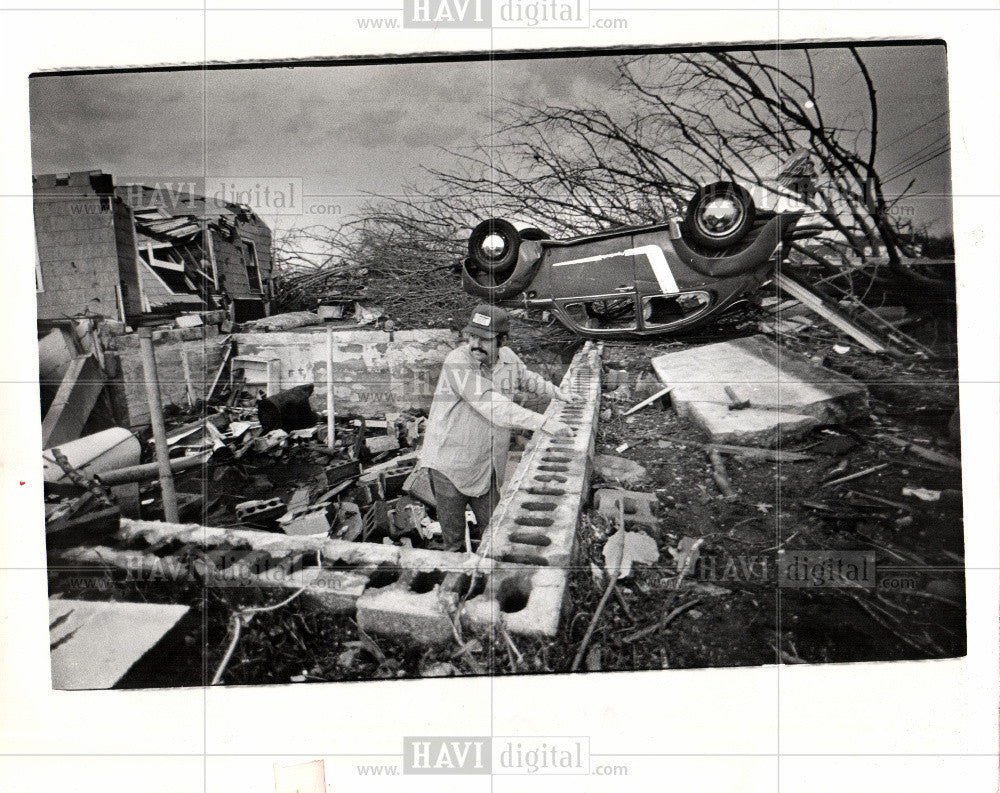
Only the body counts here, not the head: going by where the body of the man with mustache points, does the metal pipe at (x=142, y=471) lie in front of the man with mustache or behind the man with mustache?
behind

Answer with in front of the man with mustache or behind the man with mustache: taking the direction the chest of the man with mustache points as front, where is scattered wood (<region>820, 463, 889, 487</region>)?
in front

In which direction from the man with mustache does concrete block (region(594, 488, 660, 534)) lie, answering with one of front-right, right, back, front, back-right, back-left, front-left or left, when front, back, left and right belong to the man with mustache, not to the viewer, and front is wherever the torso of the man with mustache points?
front-left

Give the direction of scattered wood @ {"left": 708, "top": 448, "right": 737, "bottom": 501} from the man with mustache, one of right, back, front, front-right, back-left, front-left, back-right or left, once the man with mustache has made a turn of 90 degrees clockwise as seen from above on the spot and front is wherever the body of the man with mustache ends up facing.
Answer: back-left

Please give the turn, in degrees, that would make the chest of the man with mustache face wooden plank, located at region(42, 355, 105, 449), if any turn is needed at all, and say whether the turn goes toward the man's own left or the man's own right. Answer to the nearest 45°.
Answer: approximately 135° to the man's own right

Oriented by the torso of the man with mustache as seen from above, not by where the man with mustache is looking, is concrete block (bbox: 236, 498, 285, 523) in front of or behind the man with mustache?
behind

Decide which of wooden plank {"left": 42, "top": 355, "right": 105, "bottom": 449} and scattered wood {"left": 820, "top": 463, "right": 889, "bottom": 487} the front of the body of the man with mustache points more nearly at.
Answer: the scattered wood

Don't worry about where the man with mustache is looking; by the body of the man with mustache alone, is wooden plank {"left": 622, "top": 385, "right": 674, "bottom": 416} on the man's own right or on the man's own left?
on the man's own left

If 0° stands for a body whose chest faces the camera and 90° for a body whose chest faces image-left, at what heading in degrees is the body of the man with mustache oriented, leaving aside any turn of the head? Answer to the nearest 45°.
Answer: approximately 315°

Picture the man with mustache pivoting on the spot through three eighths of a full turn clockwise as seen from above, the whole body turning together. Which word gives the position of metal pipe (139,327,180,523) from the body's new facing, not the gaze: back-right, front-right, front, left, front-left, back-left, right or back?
front

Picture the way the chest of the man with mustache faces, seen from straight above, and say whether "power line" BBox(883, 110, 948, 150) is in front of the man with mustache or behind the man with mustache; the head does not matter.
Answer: in front
